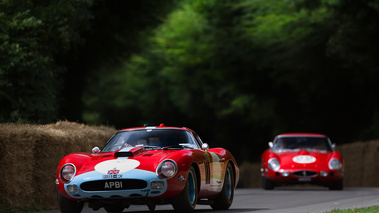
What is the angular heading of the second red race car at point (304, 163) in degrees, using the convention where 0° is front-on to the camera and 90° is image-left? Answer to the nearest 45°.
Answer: approximately 0°

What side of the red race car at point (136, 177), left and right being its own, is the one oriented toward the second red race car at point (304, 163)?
back

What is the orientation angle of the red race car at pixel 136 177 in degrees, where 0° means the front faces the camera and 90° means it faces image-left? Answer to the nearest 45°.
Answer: approximately 45°

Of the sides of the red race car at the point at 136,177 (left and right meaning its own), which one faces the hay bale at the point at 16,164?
right

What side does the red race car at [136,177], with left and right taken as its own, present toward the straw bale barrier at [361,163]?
back

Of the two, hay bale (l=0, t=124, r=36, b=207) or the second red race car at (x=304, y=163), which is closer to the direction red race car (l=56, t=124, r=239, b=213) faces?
the hay bale

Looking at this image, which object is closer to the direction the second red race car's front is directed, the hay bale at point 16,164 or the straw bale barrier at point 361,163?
the hay bale
